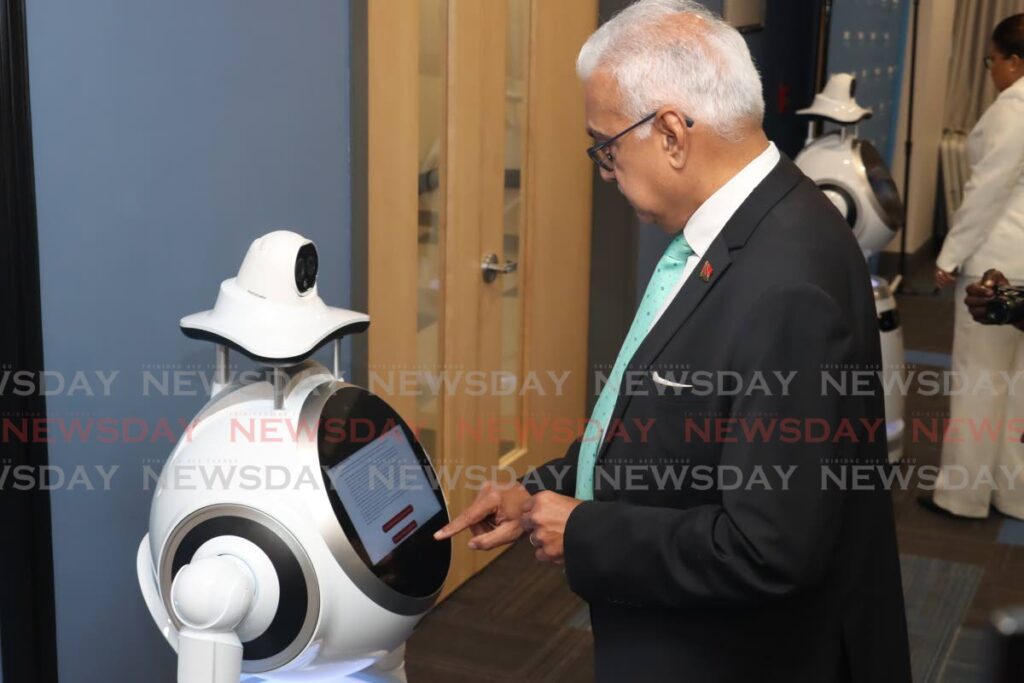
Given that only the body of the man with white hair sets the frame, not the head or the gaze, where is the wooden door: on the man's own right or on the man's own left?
on the man's own right

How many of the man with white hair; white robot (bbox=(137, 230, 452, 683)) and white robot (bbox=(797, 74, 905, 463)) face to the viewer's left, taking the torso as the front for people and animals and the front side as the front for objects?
1

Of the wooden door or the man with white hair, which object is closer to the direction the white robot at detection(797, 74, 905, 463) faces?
the man with white hair

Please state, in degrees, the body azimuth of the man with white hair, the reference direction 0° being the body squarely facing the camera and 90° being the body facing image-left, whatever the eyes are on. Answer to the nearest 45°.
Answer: approximately 90°

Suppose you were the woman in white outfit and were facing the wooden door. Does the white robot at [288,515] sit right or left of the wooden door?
left

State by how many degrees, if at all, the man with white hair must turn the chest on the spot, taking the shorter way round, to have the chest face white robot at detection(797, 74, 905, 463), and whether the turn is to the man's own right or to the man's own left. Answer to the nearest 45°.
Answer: approximately 90° to the man's own right

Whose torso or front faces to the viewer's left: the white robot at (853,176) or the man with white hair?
the man with white hair

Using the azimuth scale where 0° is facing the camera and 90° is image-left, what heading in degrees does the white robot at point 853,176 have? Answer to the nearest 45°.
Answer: approximately 315°

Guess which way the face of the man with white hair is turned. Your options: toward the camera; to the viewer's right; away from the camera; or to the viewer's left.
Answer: to the viewer's left

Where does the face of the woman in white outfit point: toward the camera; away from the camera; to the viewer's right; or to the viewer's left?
to the viewer's left

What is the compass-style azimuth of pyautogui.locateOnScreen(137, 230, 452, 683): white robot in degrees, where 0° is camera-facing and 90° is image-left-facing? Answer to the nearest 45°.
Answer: approximately 315°
